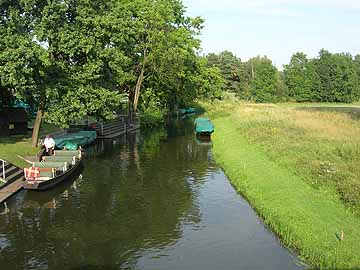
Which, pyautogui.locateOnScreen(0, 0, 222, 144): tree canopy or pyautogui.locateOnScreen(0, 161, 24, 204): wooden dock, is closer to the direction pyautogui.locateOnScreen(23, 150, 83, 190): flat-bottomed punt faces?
the wooden dock

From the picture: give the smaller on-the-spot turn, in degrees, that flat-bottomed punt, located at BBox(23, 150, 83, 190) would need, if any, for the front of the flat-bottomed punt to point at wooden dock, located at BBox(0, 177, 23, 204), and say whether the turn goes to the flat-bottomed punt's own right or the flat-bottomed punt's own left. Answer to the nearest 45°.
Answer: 0° — it already faces it

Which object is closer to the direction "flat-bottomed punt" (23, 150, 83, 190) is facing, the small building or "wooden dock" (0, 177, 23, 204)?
the wooden dock

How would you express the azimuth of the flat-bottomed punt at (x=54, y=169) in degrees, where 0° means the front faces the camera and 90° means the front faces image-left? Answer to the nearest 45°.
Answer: approximately 45°

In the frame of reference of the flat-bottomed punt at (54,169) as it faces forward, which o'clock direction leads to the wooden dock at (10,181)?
The wooden dock is roughly at 1 o'clock from the flat-bottomed punt.

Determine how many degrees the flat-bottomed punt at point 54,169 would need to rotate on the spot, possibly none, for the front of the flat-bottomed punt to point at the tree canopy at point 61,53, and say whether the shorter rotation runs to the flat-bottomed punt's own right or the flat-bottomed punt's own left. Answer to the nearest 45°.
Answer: approximately 135° to the flat-bottomed punt's own right

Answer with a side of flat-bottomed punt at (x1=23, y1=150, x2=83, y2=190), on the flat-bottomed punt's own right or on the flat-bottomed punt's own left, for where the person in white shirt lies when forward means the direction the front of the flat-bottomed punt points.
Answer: on the flat-bottomed punt's own right
